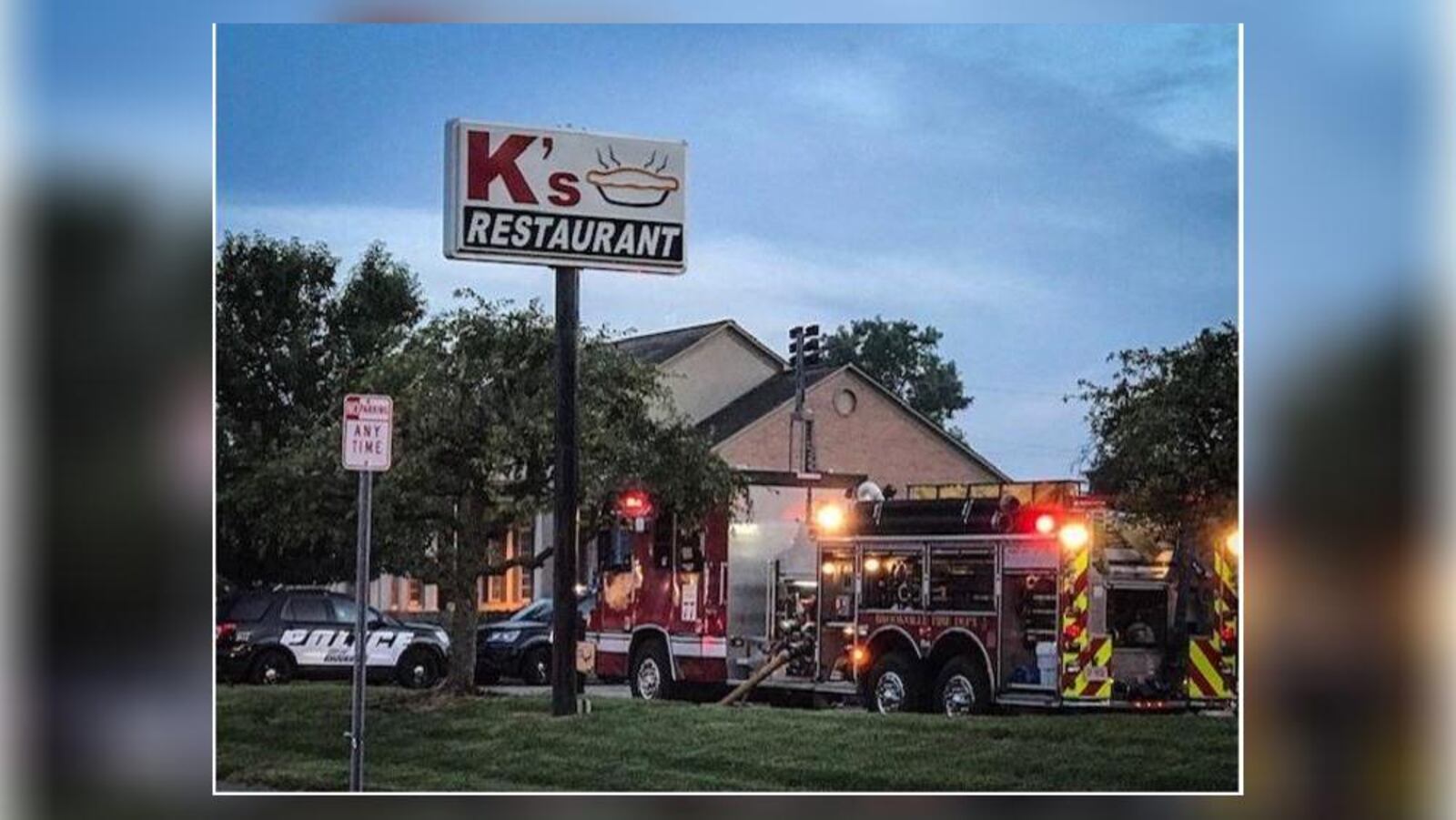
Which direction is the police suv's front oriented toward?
to the viewer's right

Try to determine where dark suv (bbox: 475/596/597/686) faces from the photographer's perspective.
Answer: facing the viewer and to the left of the viewer

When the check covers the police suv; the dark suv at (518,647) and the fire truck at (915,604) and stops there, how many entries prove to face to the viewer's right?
1

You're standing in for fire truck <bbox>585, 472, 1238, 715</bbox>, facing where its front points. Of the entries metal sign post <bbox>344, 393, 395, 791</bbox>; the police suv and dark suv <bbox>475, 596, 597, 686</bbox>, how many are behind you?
0

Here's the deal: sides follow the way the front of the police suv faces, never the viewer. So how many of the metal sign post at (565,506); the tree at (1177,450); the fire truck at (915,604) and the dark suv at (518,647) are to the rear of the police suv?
0

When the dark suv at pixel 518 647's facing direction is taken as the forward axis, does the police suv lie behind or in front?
in front

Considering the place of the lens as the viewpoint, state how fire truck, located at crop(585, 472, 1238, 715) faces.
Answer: facing away from the viewer and to the left of the viewer

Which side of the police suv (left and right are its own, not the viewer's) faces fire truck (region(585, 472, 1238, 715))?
front

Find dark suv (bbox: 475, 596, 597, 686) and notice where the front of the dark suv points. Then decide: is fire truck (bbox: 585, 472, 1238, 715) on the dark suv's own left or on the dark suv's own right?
on the dark suv's own left
